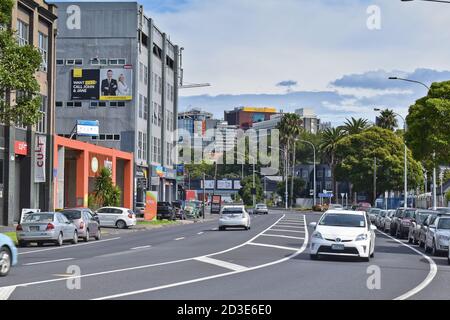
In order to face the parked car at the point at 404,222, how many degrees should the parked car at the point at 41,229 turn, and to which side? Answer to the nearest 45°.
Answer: approximately 45° to its right

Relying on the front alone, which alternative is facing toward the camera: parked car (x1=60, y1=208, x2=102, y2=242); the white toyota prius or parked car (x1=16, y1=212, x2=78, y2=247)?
the white toyota prius

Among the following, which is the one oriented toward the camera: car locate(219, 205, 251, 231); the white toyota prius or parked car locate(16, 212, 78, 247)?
the white toyota prius

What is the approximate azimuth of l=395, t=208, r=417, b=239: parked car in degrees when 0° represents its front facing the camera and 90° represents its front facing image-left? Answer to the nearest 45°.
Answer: approximately 45°

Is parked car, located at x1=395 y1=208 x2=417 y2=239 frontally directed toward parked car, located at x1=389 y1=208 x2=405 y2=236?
no

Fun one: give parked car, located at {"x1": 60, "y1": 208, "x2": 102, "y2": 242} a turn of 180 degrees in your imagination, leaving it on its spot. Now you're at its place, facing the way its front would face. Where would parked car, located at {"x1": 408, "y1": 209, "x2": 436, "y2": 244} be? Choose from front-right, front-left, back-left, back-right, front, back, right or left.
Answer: back-left

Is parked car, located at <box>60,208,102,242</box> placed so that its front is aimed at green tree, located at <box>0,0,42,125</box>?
no

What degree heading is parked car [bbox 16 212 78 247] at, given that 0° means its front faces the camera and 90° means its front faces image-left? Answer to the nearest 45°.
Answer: approximately 225°

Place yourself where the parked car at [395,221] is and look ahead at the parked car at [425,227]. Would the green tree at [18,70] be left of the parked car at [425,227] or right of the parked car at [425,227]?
right

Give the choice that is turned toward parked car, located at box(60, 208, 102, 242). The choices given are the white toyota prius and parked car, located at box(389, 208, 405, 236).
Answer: parked car, located at box(389, 208, 405, 236)

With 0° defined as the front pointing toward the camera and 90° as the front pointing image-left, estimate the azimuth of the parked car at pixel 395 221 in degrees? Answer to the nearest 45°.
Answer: approximately 45°

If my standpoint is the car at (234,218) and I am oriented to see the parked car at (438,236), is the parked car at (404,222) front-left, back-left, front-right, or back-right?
front-left

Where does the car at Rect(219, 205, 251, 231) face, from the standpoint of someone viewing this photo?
facing away from the viewer

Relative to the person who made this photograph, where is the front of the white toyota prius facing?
facing the viewer

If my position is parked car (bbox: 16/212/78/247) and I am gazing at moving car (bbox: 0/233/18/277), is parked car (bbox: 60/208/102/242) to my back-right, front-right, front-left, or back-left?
back-left

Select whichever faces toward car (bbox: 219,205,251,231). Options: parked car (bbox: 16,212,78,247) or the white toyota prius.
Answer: parked car (bbox: 16,212,78,247)

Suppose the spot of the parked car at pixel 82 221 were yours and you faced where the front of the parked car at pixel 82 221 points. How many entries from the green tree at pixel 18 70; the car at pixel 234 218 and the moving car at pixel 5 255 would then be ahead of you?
1

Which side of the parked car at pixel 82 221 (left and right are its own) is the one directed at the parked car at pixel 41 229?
back

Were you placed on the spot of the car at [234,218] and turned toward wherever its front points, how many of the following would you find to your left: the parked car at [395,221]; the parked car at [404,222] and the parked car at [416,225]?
0

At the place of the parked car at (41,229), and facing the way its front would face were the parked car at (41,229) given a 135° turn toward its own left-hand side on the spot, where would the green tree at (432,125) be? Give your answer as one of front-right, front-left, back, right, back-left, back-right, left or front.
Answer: back

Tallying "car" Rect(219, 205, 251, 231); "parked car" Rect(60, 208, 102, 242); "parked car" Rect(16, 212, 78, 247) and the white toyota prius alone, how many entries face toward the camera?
1

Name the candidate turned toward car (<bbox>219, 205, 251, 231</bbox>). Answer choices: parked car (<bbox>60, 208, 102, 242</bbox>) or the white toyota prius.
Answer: parked car (<bbox>60, 208, 102, 242</bbox>)
